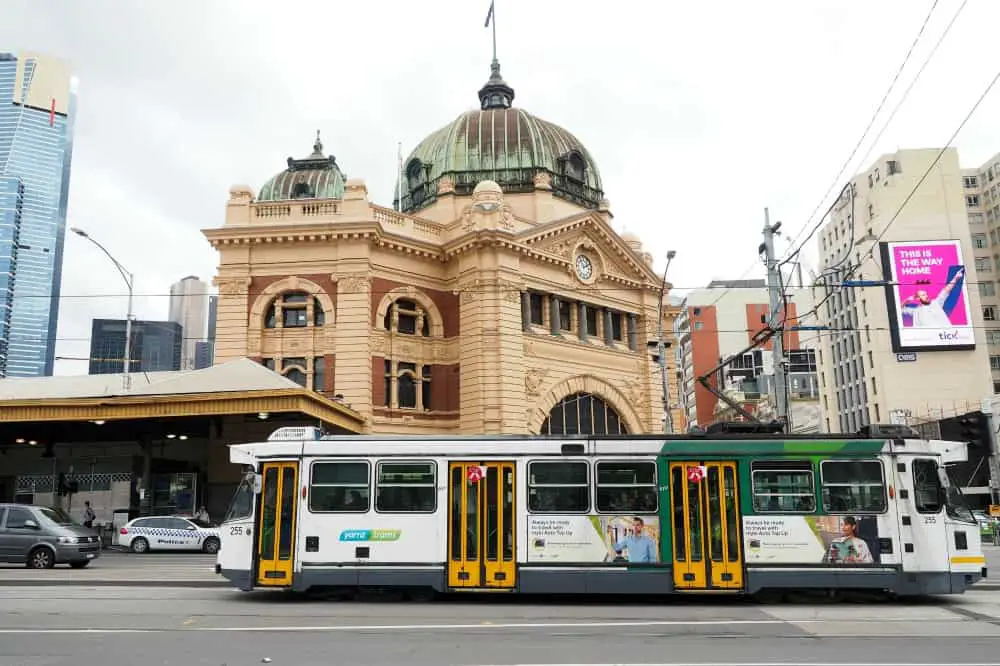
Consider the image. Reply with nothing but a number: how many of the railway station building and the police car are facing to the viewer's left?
0

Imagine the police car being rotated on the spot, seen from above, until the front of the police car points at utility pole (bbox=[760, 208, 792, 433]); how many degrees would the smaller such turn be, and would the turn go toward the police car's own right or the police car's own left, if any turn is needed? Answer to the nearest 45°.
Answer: approximately 45° to the police car's own right

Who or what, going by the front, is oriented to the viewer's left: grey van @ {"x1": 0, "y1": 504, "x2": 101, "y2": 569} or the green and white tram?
the green and white tram

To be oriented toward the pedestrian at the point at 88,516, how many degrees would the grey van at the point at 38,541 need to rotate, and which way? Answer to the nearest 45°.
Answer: approximately 135° to its left

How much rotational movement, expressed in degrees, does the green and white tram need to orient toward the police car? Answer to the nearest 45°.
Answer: approximately 45° to its right

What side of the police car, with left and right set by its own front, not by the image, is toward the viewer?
right

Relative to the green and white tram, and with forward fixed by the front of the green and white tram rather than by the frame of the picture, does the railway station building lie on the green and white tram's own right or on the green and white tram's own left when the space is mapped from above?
on the green and white tram's own right

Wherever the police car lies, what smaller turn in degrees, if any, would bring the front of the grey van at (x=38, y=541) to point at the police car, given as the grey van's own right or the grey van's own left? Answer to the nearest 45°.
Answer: approximately 90° to the grey van's own left

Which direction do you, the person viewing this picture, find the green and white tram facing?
facing to the left of the viewer

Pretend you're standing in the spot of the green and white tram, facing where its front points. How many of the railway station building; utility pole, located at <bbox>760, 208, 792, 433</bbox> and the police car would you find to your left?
0

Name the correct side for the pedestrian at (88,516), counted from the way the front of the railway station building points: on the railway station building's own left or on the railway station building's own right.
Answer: on the railway station building's own right

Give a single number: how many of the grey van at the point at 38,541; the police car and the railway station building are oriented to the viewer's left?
0

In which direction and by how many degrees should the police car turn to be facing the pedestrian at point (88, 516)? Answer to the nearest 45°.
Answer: approximately 135° to its left

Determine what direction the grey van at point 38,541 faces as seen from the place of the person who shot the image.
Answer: facing the viewer and to the right of the viewer
